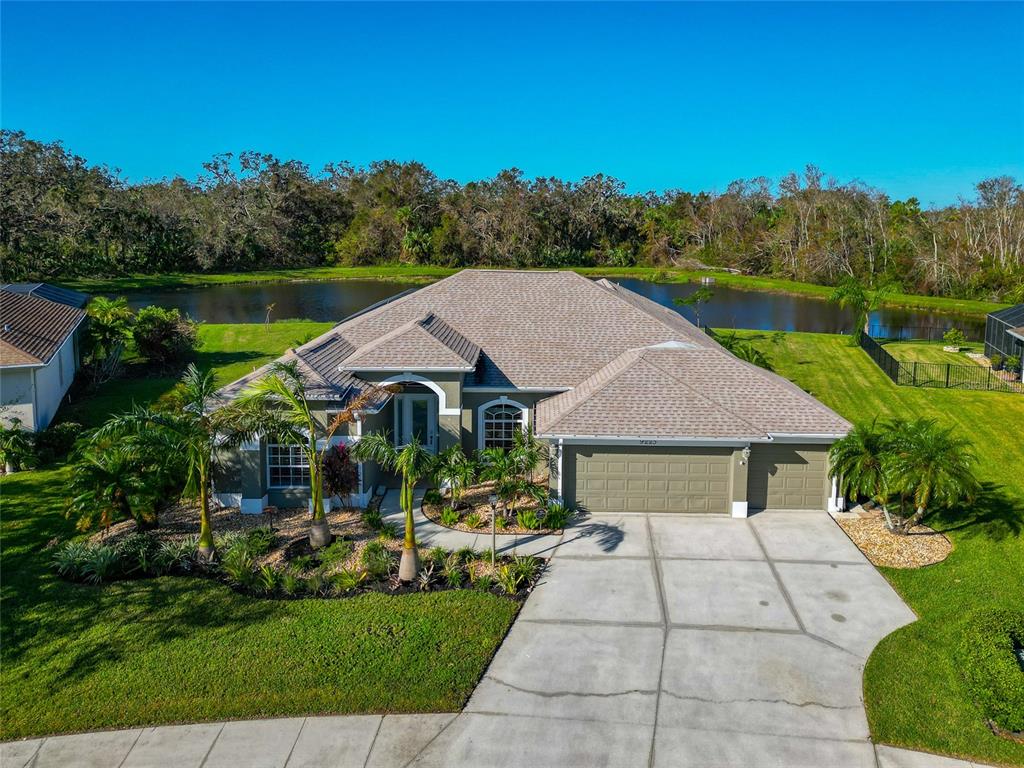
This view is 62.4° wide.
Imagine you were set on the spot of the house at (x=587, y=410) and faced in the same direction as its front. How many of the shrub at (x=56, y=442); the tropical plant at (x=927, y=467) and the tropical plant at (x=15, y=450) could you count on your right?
2

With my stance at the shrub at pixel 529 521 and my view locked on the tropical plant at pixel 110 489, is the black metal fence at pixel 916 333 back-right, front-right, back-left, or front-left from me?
back-right

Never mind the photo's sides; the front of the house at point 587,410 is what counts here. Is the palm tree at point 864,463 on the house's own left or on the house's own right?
on the house's own left

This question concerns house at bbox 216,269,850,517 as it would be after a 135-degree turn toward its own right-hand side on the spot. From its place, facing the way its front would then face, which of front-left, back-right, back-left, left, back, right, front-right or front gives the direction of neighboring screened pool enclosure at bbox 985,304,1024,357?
right

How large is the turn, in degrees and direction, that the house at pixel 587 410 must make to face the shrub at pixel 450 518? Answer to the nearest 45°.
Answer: approximately 45° to its right

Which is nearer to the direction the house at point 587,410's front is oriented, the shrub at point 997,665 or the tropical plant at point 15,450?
the shrub

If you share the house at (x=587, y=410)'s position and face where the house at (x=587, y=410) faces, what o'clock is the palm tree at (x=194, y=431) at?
The palm tree is roughly at 2 o'clock from the house.

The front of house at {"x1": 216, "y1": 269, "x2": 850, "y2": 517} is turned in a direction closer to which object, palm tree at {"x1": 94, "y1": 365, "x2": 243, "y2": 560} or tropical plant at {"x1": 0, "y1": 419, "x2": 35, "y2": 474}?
the palm tree

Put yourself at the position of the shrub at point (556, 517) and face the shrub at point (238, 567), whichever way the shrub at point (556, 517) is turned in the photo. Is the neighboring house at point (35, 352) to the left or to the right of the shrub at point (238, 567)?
right

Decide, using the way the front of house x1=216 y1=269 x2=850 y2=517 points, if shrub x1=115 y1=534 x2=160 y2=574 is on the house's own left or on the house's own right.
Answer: on the house's own right

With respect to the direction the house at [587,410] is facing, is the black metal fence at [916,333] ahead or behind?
behind

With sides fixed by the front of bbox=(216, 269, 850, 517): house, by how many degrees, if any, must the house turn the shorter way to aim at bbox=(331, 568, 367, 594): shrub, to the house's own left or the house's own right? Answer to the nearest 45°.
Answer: approximately 45° to the house's own right

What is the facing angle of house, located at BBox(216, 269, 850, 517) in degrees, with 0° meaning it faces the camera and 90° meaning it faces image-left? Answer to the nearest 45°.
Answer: approximately 0°

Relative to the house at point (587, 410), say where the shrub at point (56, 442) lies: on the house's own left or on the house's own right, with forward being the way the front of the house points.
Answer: on the house's own right

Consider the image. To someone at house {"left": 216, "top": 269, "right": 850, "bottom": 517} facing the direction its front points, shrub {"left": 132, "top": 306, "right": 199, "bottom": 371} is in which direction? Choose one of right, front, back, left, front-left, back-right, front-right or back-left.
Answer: back-right
